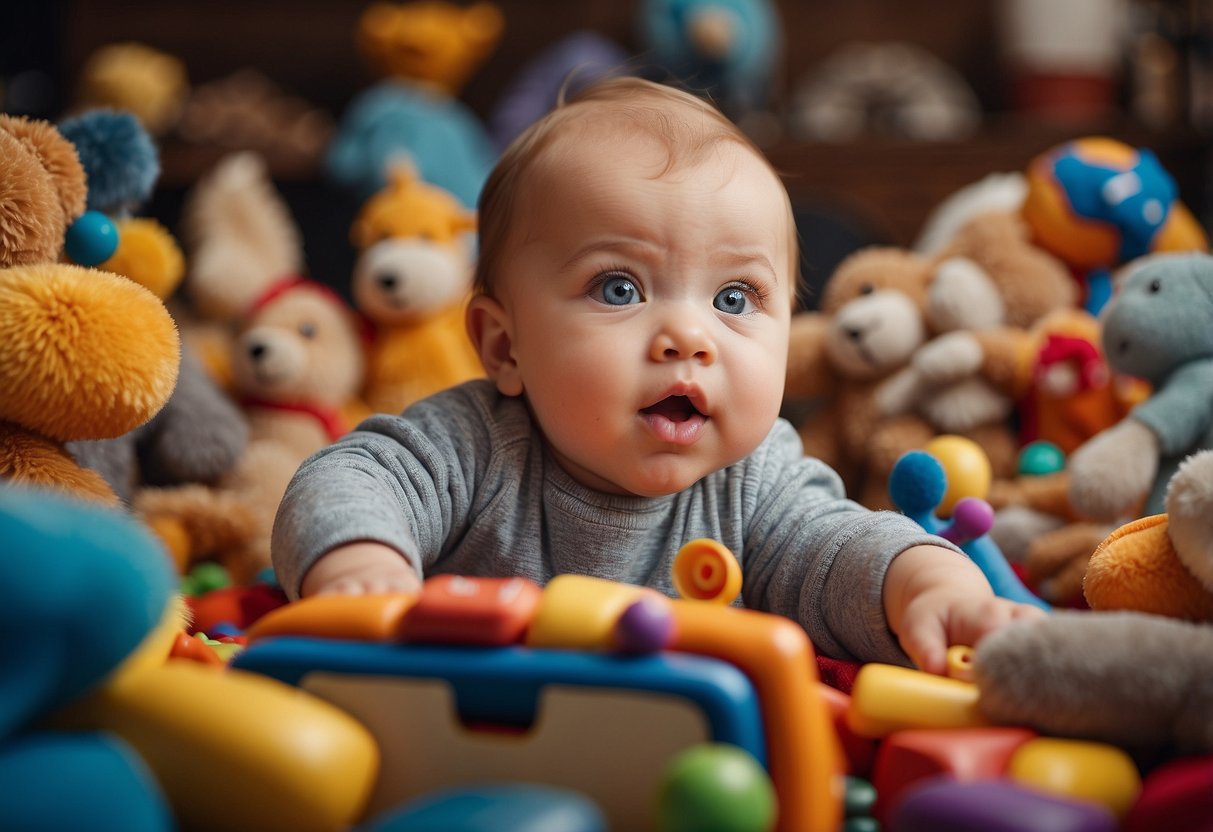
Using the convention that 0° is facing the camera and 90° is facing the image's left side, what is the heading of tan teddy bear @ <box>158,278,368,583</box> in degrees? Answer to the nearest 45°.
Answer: approximately 45°

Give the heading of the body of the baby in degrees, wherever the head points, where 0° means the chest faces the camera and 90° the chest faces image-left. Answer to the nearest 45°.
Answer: approximately 0°

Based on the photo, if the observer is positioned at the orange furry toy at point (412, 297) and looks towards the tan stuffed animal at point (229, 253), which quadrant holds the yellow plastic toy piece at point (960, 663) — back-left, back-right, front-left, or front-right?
back-left

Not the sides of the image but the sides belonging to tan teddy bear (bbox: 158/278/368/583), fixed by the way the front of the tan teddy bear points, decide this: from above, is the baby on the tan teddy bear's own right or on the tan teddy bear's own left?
on the tan teddy bear's own left

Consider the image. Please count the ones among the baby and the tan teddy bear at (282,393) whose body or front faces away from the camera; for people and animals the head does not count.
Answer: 0
